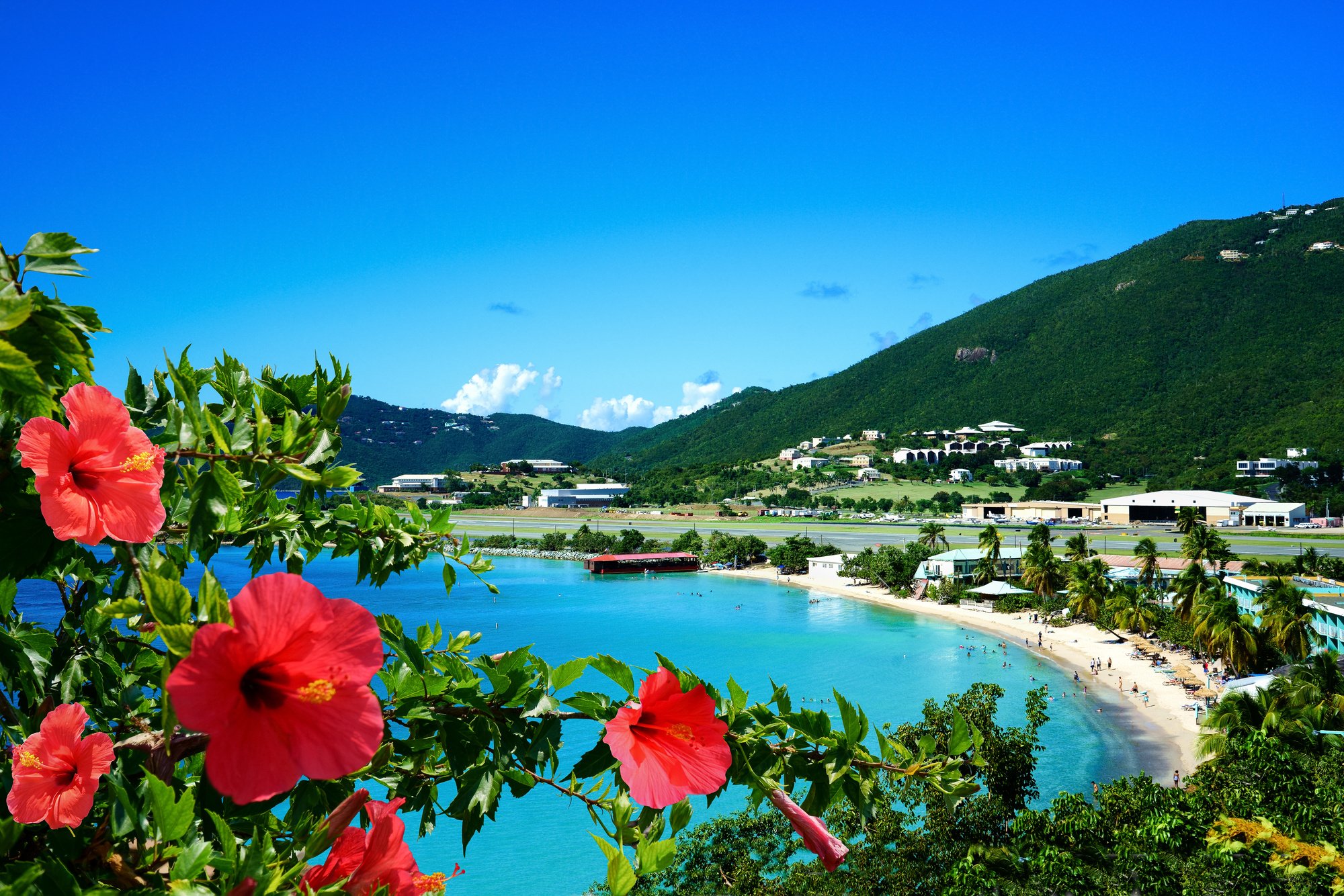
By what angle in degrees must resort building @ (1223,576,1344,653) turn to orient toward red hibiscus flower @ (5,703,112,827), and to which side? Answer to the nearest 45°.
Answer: approximately 45° to its left

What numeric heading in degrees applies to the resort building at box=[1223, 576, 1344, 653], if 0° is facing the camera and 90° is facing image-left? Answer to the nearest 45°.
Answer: approximately 45°

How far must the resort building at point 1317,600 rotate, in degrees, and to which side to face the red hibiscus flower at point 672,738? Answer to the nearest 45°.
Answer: approximately 45° to its left

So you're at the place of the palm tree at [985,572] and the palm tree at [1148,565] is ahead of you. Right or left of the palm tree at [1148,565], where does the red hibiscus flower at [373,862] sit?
right

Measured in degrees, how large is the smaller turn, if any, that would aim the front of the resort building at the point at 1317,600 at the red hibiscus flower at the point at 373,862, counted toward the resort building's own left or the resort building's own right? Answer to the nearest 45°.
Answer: approximately 45° to the resort building's own left
